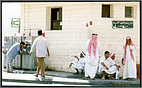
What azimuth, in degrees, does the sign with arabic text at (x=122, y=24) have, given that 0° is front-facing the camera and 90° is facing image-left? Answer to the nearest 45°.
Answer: approximately 0°

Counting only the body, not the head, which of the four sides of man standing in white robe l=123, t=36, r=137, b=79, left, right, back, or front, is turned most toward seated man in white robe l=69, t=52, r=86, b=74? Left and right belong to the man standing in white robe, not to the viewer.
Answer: right

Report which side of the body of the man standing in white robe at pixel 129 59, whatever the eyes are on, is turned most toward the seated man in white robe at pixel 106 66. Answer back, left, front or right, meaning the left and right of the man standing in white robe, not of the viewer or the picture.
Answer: right

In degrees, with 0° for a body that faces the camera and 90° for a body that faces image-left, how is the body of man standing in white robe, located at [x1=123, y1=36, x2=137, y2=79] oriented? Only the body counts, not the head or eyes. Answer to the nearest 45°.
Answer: approximately 0°

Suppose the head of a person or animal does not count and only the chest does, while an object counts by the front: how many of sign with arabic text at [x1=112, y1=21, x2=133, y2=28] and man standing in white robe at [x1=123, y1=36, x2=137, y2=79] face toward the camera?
2
